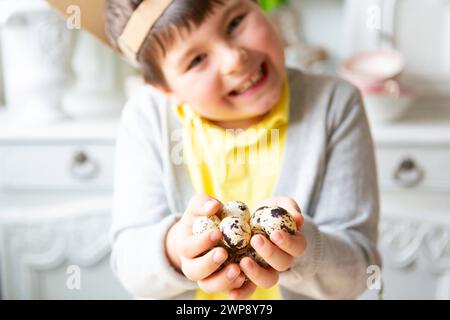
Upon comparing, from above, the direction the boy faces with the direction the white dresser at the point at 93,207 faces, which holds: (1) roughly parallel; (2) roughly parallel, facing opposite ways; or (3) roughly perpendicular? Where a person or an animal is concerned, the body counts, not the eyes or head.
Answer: roughly parallel

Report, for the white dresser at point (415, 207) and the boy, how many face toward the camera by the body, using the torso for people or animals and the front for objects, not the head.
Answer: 2

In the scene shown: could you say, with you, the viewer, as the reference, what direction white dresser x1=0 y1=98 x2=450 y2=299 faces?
facing the viewer

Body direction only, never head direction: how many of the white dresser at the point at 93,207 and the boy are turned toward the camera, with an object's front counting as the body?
2

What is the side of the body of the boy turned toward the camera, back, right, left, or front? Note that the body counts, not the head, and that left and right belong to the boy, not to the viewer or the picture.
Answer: front

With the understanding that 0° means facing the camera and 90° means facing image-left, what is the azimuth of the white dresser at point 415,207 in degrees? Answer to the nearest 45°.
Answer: approximately 0°
